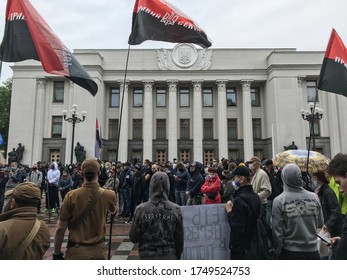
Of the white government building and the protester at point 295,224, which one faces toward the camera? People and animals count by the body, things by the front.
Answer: the white government building

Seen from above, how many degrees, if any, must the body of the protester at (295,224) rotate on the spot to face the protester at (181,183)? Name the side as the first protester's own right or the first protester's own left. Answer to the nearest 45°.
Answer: approximately 45° to the first protester's own left

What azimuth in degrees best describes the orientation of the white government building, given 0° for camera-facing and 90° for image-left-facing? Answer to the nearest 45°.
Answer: approximately 0°

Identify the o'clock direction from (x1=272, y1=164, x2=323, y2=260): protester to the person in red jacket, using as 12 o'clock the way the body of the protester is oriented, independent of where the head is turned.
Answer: The person in red jacket is roughly at 11 o'clock from the protester.

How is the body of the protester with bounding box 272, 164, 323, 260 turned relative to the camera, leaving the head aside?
away from the camera

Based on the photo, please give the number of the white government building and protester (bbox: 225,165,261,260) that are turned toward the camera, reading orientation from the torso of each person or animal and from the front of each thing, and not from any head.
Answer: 1

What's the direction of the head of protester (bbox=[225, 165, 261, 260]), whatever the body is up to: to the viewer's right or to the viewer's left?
to the viewer's left

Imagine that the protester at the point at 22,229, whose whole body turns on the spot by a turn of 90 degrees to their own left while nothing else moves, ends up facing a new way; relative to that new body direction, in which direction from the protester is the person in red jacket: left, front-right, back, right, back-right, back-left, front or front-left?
back

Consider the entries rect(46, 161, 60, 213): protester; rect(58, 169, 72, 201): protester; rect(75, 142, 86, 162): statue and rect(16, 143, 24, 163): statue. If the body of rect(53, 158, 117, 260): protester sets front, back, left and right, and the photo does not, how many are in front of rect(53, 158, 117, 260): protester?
4

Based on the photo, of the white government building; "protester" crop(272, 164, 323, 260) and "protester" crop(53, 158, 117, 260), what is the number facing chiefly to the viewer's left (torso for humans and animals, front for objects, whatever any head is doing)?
0

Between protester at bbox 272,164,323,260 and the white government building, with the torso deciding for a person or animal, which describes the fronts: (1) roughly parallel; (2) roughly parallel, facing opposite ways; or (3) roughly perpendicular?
roughly parallel, facing opposite ways

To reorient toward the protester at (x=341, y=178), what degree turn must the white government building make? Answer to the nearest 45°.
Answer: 0° — it already faces them

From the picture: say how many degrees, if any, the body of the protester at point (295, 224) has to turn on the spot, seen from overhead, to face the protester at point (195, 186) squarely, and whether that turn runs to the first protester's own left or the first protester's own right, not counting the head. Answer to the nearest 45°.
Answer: approximately 45° to the first protester's own left
